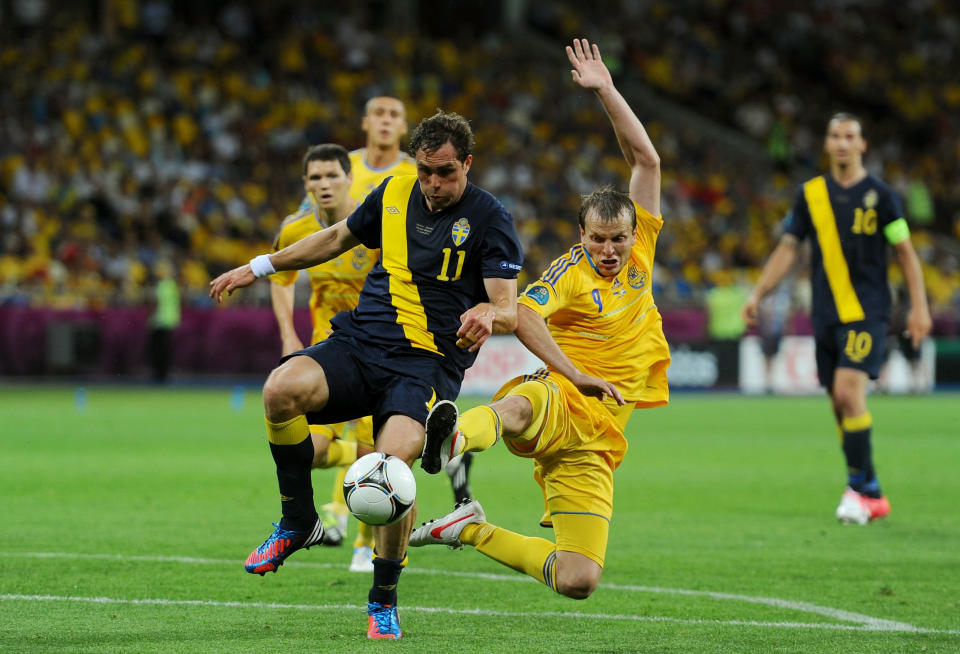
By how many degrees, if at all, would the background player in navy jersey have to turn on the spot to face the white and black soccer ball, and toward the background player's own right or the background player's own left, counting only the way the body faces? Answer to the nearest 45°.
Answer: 0° — they already face it

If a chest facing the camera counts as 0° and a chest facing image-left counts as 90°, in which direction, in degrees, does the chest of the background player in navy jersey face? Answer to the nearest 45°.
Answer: approximately 0°

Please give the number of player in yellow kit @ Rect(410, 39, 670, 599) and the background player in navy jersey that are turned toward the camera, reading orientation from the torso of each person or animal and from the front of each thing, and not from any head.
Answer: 2

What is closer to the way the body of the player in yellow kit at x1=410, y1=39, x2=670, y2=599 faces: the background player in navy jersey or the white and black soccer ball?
the white and black soccer ball

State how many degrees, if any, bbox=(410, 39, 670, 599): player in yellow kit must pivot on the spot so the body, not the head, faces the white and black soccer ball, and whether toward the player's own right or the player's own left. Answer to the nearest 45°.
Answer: approximately 45° to the player's own right

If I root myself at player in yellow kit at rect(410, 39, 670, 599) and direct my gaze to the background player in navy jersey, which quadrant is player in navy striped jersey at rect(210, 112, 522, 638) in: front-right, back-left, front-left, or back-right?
back-left
